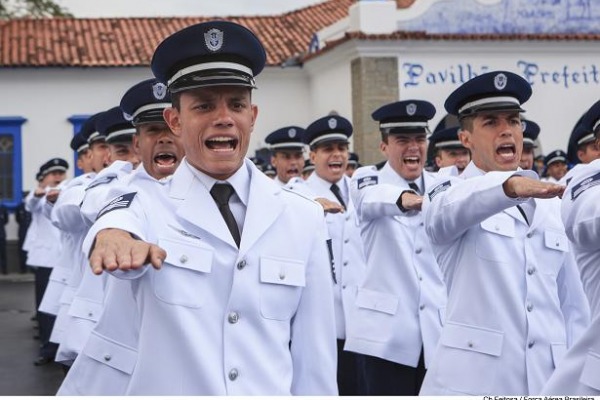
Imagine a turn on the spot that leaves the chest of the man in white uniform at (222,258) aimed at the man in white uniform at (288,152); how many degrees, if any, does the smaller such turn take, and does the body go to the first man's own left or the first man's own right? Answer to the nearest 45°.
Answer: approximately 180°

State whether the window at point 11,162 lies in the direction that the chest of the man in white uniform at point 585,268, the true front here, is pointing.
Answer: no

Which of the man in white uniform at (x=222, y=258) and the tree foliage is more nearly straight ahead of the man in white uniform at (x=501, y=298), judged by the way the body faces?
the man in white uniform

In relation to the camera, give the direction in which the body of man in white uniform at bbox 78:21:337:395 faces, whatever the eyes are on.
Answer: toward the camera

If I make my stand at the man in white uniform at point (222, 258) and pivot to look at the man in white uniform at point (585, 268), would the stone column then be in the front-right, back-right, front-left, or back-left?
front-left

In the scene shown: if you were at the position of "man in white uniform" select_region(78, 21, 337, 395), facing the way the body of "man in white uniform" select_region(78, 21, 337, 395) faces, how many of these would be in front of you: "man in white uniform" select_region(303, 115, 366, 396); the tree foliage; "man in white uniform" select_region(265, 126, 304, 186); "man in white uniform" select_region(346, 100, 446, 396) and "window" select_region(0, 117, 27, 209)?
0
